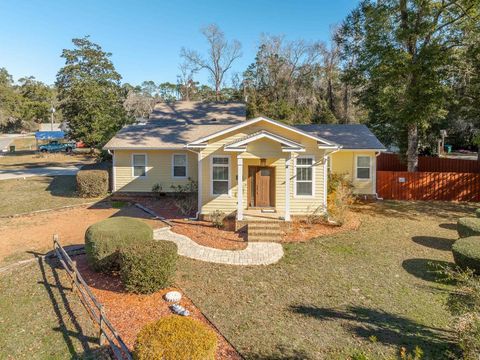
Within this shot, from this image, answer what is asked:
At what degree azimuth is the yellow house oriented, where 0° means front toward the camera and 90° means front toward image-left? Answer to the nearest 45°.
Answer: approximately 0°

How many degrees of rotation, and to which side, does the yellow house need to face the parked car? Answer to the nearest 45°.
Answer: approximately 135° to its right

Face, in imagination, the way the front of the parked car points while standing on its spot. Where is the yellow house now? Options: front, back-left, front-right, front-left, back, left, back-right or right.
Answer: left

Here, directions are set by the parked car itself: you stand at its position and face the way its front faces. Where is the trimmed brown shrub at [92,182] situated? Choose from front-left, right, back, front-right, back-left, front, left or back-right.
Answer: left

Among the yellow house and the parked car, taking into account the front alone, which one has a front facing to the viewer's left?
the parked car

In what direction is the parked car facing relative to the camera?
to the viewer's left

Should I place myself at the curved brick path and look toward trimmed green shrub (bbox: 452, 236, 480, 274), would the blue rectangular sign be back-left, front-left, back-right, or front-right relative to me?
back-left

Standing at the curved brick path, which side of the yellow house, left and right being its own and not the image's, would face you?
front

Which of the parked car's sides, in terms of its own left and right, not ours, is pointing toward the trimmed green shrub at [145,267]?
left

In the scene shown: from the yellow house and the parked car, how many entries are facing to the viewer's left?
1
